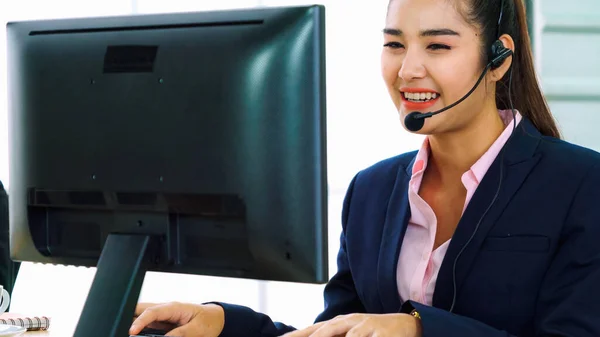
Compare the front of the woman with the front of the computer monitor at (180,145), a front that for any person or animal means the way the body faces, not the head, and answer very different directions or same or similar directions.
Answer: very different directions

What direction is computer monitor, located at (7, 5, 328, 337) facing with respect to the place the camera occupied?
facing away from the viewer and to the right of the viewer

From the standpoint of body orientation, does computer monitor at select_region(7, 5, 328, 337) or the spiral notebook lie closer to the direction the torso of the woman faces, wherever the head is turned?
the computer monitor

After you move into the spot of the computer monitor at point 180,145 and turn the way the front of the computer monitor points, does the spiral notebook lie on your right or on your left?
on your left

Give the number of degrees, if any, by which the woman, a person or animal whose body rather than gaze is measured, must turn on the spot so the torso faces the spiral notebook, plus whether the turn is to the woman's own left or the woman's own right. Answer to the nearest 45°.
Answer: approximately 45° to the woman's own right
